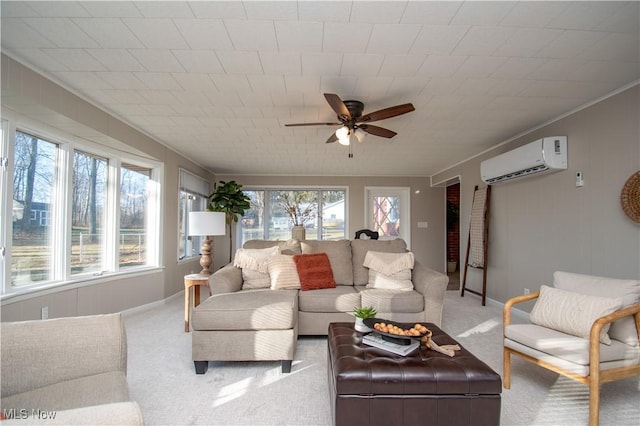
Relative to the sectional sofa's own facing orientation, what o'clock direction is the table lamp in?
The table lamp is roughly at 4 o'clock from the sectional sofa.

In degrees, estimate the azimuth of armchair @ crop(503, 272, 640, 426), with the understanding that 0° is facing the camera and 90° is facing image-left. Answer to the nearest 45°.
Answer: approximately 45°

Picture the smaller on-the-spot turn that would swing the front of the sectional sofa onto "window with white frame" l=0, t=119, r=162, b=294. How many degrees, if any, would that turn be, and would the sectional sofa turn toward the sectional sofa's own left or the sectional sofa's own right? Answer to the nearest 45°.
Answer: approximately 90° to the sectional sofa's own right

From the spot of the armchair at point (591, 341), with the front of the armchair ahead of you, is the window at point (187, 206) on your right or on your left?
on your right

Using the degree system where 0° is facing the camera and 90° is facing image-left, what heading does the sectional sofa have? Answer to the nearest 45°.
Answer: approximately 0°

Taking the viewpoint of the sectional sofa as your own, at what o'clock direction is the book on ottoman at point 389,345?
The book on ottoman is roughly at 11 o'clock from the sectional sofa.
